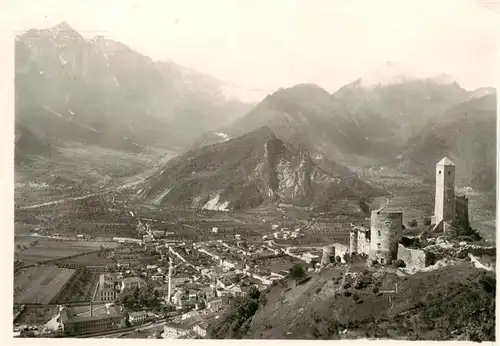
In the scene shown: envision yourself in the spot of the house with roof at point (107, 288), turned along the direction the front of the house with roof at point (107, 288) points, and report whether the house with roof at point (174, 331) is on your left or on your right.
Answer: on your left

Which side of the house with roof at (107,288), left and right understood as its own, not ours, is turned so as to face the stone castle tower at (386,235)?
left

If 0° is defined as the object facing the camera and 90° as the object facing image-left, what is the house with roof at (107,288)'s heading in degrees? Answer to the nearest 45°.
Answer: approximately 0°

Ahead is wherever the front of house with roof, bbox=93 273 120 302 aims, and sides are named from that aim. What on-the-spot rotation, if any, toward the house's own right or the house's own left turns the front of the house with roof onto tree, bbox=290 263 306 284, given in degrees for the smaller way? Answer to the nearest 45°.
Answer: approximately 90° to the house's own left

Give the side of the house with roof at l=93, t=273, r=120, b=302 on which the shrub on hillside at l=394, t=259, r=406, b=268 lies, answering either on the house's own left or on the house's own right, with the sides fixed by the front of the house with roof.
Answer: on the house's own left

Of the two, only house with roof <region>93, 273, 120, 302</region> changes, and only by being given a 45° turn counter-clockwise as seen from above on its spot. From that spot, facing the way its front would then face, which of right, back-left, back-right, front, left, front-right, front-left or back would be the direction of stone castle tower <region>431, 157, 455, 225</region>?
front-left
